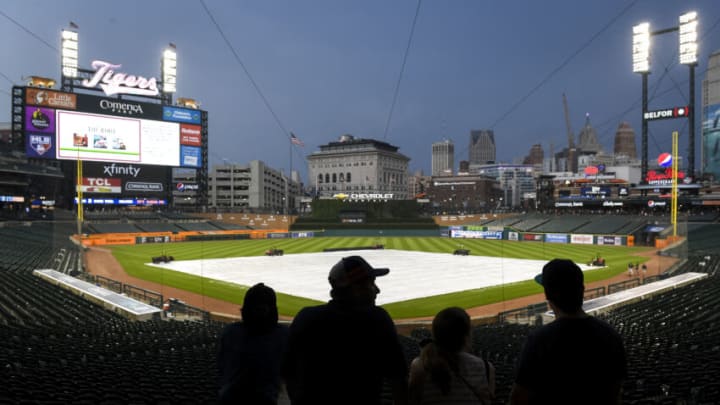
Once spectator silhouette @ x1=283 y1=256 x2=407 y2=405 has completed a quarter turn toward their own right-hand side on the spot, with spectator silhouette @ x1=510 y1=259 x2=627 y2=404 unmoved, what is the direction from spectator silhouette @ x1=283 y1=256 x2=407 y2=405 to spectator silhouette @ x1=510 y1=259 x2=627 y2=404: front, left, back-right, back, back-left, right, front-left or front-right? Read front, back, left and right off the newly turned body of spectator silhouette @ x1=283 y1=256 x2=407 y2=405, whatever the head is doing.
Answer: front-left

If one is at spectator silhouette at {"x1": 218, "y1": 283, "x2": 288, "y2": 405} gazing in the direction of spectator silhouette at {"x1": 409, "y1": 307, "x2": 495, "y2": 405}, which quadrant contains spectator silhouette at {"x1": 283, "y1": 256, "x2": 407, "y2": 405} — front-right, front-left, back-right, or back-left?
front-right

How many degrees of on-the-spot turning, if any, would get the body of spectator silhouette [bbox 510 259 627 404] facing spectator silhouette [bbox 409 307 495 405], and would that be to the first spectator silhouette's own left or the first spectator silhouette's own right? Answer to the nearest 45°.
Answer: approximately 45° to the first spectator silhouette's own left

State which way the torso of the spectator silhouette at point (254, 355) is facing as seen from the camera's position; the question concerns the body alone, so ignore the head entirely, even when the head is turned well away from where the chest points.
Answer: away from the camera

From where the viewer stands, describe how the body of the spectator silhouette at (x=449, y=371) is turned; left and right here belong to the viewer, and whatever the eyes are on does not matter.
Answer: facing away from the viewer

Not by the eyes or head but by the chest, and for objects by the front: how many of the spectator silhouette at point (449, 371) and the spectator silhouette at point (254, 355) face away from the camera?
2

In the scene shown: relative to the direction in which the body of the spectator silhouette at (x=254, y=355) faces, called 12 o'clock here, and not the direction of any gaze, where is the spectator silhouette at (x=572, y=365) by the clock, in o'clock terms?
the spectator silhouette at (x=572, y=365) is roughly at 4 o'clock from the spectator silhouette at (x=254, y=355).

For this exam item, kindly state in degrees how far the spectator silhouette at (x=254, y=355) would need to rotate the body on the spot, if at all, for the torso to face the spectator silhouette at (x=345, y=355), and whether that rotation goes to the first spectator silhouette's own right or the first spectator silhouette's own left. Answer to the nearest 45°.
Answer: approximately 135° to the first spectator silhouette's own right

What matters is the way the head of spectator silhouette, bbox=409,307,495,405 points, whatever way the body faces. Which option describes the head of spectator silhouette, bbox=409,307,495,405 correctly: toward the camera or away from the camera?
away from the camera

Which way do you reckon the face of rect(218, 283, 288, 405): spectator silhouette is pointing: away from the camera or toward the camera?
away from the camera

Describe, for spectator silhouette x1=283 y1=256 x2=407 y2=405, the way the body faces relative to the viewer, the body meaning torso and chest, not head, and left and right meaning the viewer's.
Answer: facing away from the viewer and to the right of the viewer
